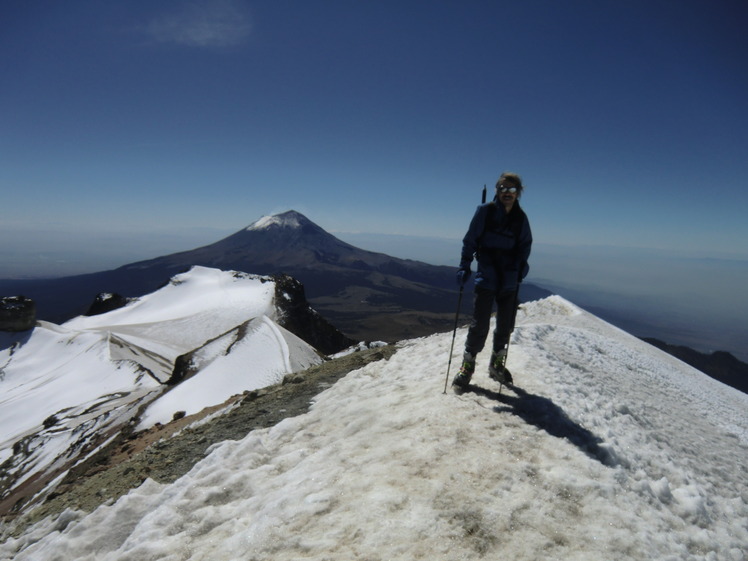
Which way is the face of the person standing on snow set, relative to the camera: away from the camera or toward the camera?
toward the camera

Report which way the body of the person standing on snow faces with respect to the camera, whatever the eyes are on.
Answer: toward the camera
